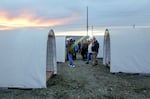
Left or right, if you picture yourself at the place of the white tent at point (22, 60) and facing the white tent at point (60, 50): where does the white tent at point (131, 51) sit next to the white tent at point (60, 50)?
right

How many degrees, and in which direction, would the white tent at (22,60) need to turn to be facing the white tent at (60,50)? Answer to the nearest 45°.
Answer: approximately 90° to its left

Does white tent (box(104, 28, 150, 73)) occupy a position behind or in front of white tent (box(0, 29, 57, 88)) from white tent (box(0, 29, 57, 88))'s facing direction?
in front

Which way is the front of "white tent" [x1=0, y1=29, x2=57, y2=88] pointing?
to the viewer's right

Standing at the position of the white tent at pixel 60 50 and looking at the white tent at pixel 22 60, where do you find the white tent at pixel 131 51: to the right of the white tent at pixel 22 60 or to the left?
left
